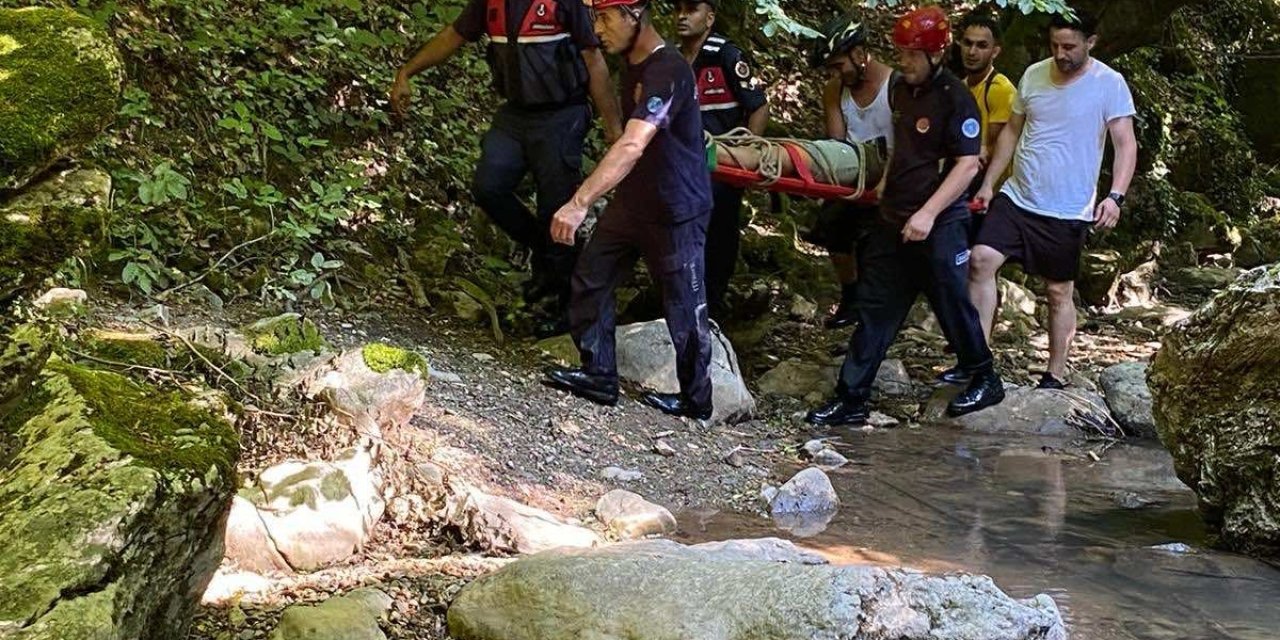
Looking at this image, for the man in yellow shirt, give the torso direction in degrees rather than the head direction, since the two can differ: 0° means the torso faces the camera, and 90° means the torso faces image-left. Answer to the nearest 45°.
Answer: approximately 45°

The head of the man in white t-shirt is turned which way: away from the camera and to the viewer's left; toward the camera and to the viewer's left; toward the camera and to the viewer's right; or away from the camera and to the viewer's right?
toward the camera and to the viewer's left

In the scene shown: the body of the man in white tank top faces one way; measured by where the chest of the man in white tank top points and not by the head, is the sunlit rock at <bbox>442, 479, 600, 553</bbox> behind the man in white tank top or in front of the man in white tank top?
in front

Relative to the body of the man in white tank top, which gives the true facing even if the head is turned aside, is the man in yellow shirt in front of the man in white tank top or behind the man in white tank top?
behind

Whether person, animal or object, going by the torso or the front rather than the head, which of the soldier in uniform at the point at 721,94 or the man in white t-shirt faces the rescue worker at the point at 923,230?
the man in white t-shirt

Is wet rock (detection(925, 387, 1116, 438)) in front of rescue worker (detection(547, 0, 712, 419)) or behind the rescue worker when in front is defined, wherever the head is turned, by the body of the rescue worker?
behind

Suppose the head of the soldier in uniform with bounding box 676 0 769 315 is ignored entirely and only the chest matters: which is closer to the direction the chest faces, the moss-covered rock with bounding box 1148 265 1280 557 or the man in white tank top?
the moss-covered rock

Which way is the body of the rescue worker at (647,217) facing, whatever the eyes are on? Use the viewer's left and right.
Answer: facing to the left of the viewer

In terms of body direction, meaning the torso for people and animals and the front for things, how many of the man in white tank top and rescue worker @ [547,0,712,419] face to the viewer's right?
0

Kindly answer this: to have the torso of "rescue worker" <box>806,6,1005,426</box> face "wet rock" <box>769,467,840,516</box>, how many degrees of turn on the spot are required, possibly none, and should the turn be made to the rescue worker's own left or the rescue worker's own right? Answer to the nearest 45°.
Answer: approximately 45° to the rescue worker's own left

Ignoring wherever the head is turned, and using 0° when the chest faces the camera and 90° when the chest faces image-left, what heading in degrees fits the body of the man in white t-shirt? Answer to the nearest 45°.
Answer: approximately 45°

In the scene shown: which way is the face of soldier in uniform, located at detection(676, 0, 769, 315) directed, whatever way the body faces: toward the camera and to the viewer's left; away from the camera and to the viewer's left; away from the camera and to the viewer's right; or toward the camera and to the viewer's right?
toward the camera and to the viewer's left

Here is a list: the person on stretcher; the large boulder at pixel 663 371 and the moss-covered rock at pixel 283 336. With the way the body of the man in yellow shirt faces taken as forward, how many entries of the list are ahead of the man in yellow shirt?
3

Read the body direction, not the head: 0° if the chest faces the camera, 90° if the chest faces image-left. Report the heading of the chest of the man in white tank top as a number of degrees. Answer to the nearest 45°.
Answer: approximately 45°
